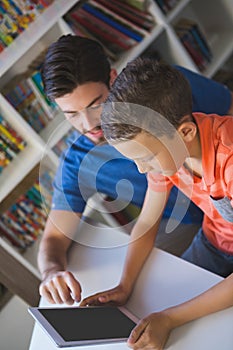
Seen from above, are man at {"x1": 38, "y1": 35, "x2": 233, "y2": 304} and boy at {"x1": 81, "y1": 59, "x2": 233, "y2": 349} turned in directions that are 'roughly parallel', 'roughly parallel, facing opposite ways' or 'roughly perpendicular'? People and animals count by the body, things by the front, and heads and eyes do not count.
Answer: roughly parallel

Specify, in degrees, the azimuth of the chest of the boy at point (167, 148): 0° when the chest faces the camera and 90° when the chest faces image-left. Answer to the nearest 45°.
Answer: approximately 45°

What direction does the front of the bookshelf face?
toward the camera

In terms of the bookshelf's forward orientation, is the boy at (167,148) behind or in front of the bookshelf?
in front

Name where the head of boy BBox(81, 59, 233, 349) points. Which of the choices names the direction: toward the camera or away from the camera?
toward the camera

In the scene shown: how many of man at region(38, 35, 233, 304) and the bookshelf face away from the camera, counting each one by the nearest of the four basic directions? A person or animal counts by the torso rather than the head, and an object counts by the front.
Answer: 0
